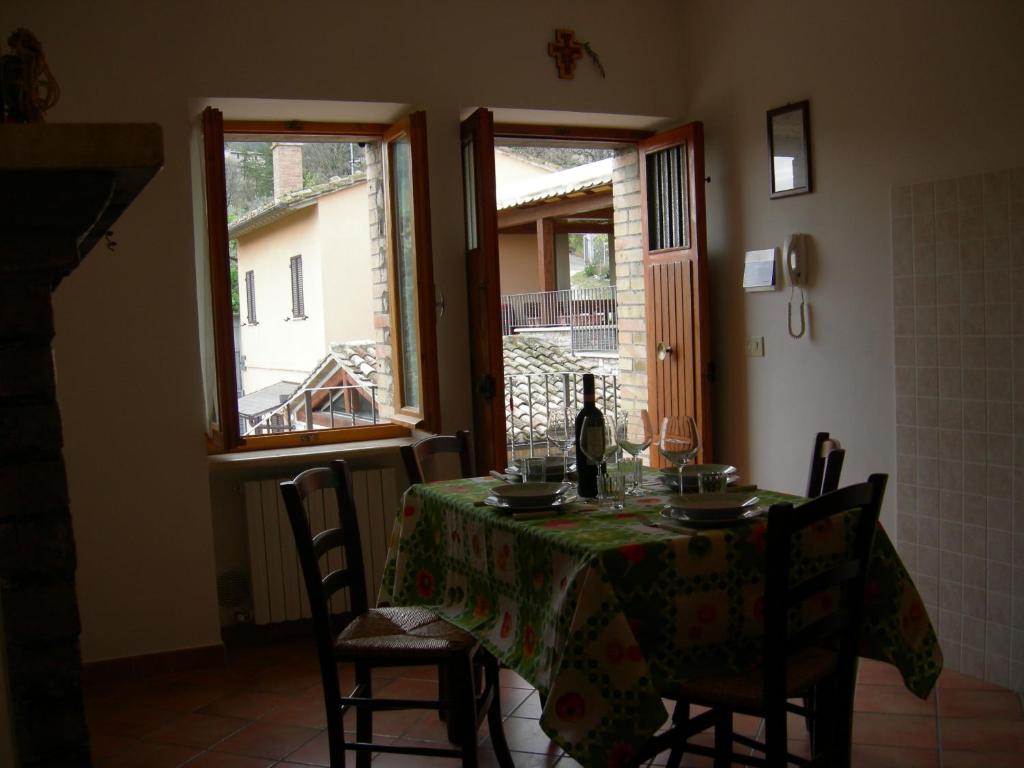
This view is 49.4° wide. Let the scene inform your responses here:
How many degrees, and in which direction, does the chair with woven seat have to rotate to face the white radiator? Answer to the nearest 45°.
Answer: approximately 90° to its left

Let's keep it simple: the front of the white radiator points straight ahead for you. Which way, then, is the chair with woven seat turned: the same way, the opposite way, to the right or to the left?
to the left

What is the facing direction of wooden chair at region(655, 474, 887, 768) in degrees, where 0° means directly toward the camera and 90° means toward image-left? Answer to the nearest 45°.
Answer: approximately 135°

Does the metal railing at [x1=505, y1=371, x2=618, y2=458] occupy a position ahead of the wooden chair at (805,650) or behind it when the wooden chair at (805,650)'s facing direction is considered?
ahead

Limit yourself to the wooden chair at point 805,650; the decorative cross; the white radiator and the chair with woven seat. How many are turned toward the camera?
2

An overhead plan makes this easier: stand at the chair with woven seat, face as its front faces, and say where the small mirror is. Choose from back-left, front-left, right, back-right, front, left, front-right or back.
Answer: front-left

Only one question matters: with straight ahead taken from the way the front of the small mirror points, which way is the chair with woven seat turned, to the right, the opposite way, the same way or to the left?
the opposite way

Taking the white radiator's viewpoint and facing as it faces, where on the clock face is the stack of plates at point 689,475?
The stack of plates is roughly at 11 o'clock from the white radiator.

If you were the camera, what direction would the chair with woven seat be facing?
facing to the right of the viewer

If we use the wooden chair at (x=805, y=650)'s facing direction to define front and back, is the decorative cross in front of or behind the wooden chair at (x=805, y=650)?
in front
